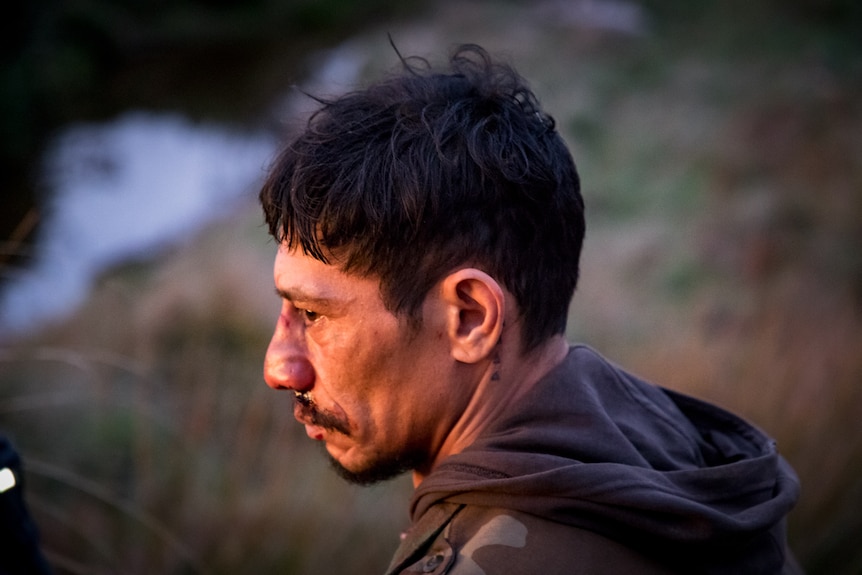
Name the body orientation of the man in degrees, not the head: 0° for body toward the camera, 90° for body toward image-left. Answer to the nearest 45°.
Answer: approximately 90°

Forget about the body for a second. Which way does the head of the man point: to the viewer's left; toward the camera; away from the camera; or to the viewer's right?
to the viewer's left
